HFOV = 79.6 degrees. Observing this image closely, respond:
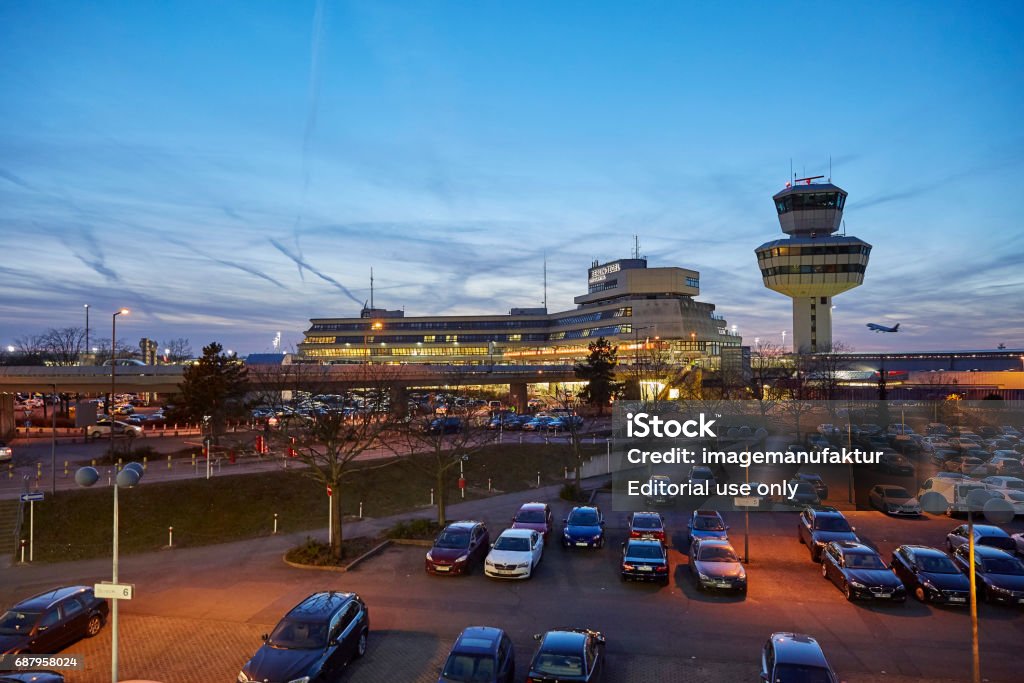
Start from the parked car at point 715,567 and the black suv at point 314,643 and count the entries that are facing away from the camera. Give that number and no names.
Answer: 0

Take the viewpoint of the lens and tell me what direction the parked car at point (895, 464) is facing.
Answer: facing the viewer and to the right of the viewer

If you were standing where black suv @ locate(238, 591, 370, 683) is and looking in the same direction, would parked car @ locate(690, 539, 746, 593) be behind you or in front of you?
behind

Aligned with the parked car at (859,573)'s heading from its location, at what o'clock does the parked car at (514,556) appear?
the parked car at (514,556) is roughly at 4 o'clock from the parked car at (859,573).

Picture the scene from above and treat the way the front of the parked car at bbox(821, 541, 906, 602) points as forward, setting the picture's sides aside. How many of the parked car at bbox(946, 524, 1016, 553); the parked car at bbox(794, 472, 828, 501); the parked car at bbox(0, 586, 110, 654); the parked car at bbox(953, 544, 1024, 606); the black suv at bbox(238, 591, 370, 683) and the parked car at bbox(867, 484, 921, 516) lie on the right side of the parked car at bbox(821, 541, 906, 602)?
2

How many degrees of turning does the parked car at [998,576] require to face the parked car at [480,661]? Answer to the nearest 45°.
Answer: approximately 90° to its right

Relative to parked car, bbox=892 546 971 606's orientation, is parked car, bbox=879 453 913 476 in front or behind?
behind

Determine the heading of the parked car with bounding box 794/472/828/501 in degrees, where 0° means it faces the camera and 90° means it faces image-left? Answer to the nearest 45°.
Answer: approximately 315°

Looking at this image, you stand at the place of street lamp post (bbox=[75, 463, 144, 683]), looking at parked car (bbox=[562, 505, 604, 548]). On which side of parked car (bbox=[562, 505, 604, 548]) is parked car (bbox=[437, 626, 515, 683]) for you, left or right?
right

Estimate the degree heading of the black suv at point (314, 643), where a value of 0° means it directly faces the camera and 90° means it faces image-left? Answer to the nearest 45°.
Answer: approximately 45°
